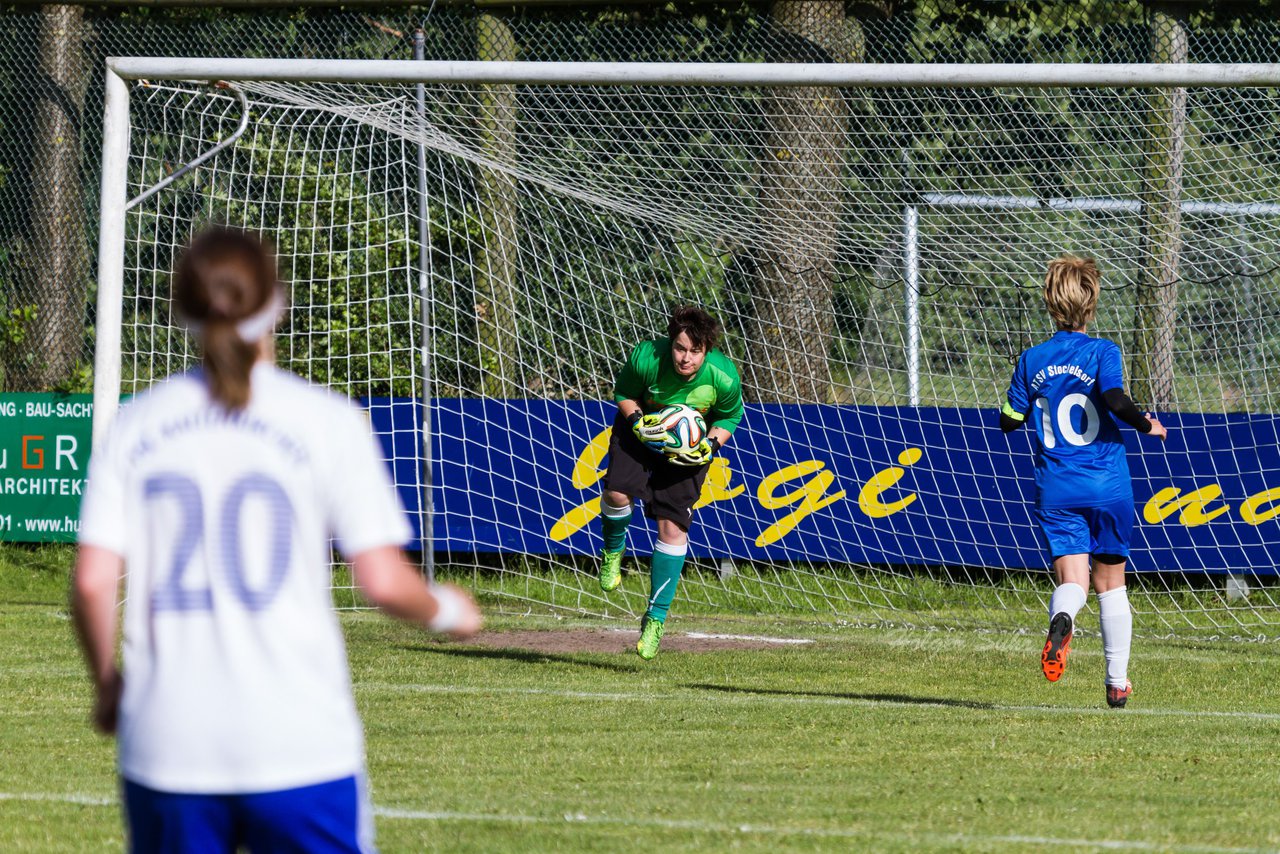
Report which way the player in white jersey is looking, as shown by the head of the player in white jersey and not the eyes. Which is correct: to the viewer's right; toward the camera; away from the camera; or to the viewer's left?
away from the camera

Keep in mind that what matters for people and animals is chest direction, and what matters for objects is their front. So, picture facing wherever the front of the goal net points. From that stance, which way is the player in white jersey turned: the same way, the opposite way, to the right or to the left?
the opposite way

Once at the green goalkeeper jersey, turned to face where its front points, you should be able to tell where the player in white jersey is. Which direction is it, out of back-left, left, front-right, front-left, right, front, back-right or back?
front

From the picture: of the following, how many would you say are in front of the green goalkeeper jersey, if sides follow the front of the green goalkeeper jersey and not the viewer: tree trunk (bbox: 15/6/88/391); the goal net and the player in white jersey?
1

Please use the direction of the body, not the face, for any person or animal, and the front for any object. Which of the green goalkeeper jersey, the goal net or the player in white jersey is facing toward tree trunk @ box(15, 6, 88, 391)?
the player in white jersey

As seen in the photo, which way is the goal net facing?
toward the camera

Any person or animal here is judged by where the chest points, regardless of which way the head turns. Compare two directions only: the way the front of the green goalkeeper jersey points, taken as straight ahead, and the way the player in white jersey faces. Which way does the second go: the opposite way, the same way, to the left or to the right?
the opposite way

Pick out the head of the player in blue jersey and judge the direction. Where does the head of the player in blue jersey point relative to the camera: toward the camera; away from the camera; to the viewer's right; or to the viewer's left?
away from the camera

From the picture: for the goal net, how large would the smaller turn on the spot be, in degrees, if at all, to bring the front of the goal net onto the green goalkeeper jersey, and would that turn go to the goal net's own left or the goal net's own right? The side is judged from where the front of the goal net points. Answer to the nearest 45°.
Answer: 0° — it already faces it

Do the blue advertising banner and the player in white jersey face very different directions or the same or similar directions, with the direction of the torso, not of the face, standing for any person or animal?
very different directions

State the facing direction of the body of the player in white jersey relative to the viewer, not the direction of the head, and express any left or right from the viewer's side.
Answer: facing away from the viewer

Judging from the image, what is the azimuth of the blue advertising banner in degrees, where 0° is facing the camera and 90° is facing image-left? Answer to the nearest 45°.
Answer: approximately 0°

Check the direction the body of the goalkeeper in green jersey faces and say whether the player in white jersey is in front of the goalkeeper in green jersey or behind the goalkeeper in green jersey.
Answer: in front
